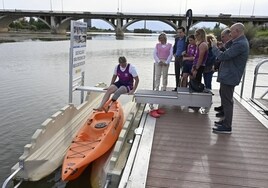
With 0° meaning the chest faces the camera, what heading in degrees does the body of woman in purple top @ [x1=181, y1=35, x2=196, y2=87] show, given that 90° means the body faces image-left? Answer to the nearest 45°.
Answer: approximately 45°

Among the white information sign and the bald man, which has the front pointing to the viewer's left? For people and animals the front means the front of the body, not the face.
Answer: the bald man

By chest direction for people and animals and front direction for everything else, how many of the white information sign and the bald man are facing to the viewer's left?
1

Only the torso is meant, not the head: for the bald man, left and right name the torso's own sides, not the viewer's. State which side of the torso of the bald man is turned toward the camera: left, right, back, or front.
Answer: left

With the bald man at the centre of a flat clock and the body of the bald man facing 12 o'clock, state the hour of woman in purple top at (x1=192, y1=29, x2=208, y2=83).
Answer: The woman in purple top is roughly at 2 o'clock from the bald man.

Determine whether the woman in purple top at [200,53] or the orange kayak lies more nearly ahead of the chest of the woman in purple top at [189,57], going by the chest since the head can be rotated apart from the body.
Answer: the orange kayak

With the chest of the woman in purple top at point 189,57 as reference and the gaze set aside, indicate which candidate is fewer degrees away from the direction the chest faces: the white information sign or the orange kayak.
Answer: the orange kayak

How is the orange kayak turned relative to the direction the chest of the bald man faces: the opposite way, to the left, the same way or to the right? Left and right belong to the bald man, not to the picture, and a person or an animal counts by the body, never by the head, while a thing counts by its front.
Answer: to the left

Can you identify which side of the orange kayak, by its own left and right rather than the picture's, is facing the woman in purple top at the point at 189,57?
back
